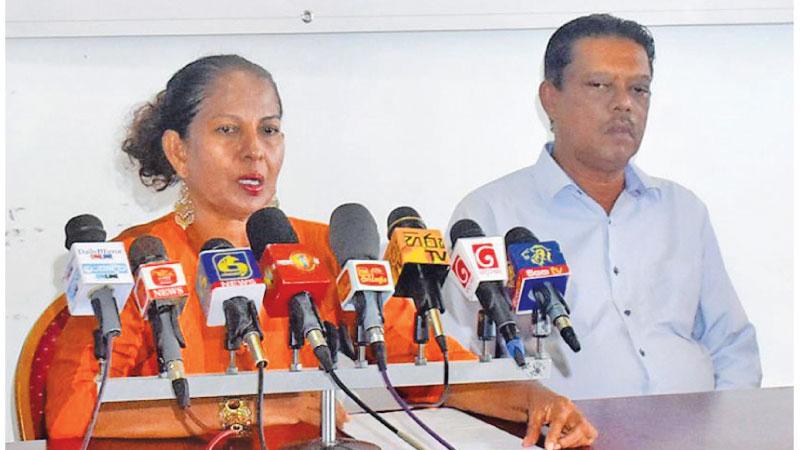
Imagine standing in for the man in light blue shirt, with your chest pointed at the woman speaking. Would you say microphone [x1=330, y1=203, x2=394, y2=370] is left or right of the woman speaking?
left

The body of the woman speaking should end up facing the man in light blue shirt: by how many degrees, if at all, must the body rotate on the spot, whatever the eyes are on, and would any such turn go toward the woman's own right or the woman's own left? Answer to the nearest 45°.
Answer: approximately 45° to the woman's own left

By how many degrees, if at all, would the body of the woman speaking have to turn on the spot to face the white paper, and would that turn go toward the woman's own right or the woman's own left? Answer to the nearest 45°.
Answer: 0° — they already face it

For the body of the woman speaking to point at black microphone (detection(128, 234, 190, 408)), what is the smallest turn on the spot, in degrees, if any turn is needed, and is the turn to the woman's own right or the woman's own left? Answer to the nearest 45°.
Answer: approximately 45° to the woman's own right

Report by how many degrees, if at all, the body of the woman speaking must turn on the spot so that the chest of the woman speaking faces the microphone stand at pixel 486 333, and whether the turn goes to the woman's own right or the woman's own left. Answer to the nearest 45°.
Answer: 0° — they already face it

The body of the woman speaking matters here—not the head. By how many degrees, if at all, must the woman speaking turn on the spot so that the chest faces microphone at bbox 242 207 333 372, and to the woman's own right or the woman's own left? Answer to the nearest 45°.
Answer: approximately 45° to the woman's own right

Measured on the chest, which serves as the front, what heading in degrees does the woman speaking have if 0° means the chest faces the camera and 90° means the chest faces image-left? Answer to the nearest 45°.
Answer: approximately 315°
